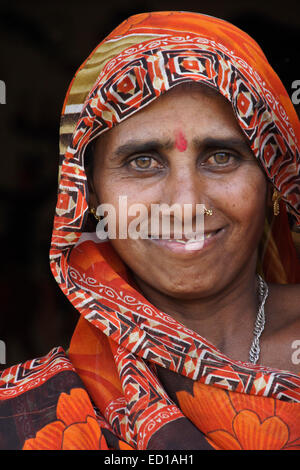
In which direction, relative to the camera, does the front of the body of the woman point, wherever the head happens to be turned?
toward the camera

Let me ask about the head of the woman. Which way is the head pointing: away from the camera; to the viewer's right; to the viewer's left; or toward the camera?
toward the camera
